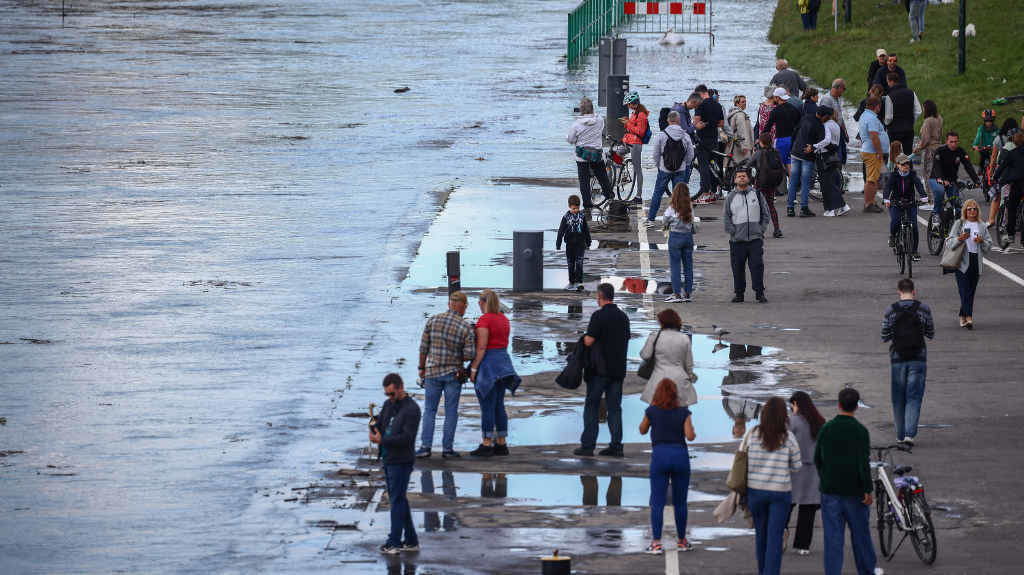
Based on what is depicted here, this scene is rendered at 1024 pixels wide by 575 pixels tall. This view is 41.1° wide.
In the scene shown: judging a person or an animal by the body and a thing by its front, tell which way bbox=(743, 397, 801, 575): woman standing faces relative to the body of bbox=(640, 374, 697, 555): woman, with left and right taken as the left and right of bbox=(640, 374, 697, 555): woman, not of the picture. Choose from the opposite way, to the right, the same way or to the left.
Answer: the same way

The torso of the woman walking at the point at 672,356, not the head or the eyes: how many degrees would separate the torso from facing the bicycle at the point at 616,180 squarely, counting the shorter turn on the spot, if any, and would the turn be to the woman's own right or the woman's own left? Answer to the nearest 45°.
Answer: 0° — they already face it

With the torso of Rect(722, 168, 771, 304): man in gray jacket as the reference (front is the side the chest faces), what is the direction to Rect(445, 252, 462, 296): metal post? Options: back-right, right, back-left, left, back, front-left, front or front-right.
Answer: front-right

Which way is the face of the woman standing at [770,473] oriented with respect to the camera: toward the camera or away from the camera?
away from the camera

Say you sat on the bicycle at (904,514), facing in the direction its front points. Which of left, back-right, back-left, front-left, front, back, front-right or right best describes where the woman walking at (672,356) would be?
front

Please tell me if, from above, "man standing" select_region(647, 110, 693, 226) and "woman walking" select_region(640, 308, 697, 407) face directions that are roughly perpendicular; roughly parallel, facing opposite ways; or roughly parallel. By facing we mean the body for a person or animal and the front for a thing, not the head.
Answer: roughly parallel

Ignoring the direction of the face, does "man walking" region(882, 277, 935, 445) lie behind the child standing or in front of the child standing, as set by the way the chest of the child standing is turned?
in front

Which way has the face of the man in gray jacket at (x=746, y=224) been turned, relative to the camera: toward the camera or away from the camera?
toward the camera

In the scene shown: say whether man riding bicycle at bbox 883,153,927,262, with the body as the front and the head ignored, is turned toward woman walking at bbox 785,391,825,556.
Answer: yes

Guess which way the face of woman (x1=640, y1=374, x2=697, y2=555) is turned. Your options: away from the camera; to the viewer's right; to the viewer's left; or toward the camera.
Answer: away from the camera

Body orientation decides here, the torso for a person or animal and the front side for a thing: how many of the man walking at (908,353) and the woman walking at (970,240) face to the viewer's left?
0

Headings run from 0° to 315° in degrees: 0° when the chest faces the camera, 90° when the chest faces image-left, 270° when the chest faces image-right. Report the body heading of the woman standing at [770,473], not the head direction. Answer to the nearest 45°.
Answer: approximately 180°

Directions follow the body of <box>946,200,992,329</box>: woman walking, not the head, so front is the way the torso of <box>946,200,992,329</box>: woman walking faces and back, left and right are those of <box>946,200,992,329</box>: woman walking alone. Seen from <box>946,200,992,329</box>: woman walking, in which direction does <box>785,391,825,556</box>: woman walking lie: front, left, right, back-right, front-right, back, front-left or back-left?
front

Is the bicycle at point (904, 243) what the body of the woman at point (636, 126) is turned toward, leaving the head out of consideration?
no

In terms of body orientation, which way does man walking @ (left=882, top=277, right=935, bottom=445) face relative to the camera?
away from the camera

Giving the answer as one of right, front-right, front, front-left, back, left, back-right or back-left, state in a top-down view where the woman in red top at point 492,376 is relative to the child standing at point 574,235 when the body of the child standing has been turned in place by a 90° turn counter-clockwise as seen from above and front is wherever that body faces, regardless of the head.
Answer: right

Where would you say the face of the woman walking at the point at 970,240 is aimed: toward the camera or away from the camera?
toward the camera

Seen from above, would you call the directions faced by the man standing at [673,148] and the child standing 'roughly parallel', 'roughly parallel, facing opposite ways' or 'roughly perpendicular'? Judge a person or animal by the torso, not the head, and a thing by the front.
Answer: roughly parallel, facing opposite ways
